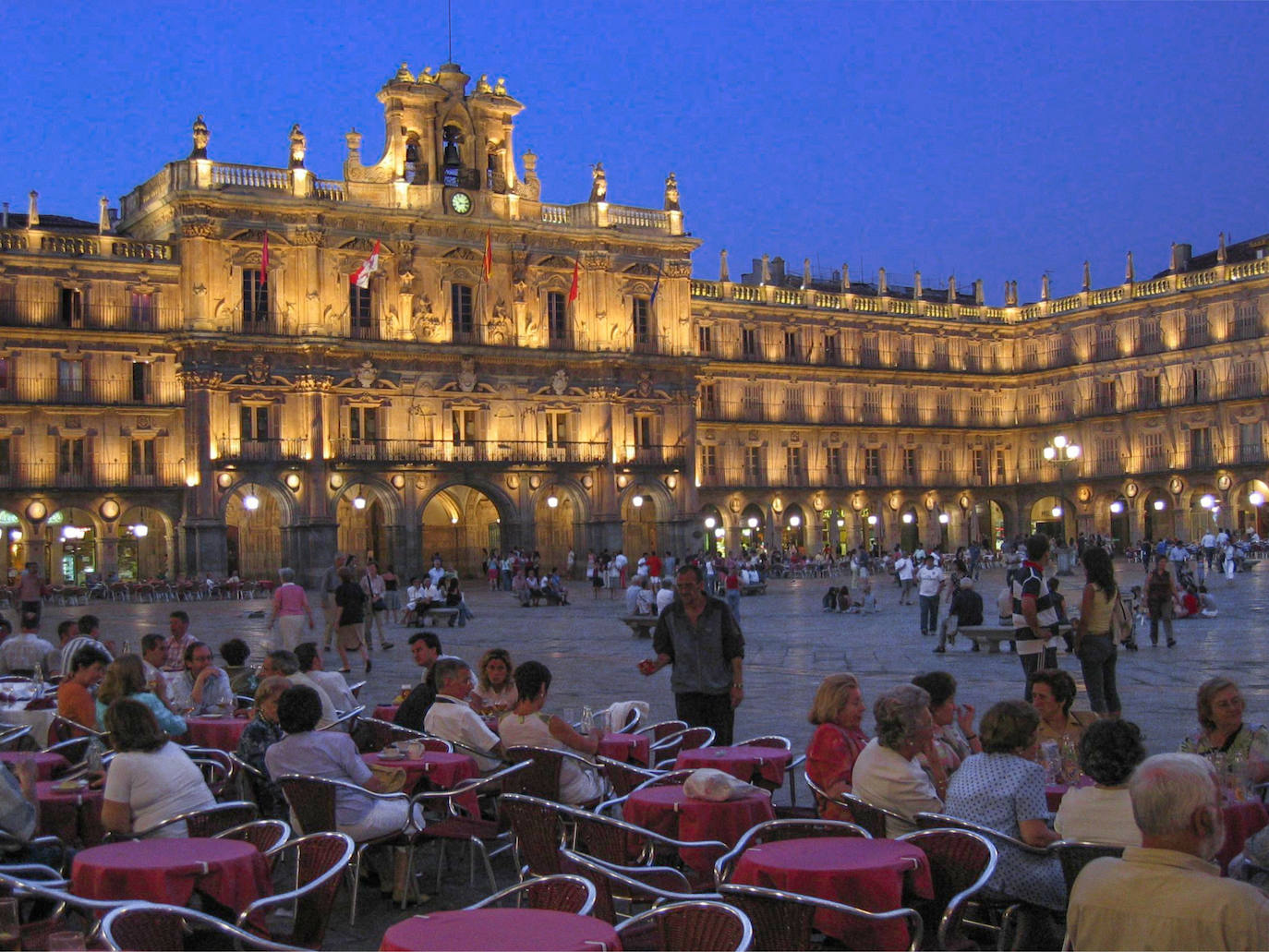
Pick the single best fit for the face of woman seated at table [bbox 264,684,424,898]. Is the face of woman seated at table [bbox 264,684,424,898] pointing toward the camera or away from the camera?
away from the camera

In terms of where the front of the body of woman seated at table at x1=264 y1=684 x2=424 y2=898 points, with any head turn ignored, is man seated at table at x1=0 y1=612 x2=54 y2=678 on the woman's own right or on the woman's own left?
on the woman's own left

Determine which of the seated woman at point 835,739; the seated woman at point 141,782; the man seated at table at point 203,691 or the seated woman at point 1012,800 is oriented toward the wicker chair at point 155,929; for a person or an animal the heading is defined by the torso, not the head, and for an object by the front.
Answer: the man seated at table

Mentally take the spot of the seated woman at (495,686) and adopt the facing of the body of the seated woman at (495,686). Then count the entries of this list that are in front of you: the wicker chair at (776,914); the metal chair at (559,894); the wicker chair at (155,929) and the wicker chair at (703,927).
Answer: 4

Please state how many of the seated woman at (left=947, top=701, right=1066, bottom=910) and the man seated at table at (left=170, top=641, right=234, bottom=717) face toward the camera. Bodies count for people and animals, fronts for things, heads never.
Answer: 1

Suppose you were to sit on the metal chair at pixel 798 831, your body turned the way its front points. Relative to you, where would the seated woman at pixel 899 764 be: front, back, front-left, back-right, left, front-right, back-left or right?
back-left

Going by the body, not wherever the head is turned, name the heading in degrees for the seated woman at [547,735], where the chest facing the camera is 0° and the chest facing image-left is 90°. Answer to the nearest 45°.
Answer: approximately 225°

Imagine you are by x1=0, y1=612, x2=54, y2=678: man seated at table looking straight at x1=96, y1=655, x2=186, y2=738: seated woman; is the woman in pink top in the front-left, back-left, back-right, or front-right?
back-left

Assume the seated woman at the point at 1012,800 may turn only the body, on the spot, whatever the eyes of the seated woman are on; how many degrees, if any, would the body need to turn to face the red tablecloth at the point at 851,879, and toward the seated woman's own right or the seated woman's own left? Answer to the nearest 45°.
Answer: approximately 180°
